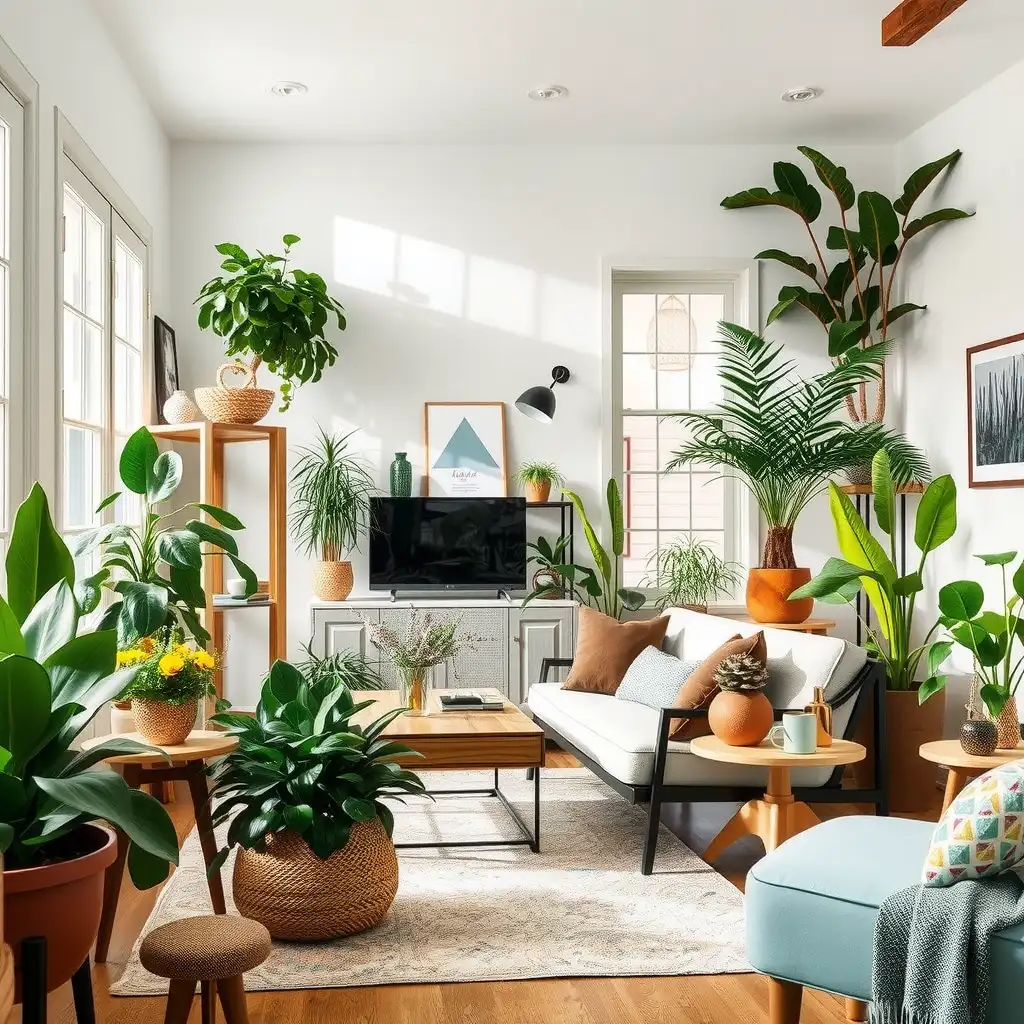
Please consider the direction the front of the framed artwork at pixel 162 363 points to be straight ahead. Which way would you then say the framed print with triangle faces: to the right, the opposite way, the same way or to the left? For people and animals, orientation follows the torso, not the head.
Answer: to the right

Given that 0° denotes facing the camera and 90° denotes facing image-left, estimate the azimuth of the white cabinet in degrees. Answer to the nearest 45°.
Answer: approximately 0°

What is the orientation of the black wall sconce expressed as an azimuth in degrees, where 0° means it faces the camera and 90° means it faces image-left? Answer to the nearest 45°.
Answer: approximately 45°

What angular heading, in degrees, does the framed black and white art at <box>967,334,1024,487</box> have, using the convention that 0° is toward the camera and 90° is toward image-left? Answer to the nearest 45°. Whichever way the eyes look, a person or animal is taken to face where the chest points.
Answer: approximately 45°

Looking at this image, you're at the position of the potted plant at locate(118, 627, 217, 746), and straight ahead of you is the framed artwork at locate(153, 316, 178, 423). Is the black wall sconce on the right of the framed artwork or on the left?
right

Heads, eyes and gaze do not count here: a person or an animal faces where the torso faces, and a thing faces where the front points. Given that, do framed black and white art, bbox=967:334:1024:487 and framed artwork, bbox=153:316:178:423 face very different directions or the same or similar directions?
very different directions

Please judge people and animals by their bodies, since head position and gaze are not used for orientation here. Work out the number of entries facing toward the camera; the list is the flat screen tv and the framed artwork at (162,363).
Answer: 1

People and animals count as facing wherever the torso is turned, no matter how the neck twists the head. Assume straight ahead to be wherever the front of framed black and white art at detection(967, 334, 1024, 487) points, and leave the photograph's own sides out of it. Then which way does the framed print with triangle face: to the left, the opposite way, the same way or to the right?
to the left

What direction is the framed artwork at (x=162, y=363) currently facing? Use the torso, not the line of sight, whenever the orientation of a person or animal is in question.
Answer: to the viewer's right

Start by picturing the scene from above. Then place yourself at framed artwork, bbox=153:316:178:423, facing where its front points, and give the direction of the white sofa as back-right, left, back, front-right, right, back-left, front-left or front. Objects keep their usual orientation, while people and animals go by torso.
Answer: front-right

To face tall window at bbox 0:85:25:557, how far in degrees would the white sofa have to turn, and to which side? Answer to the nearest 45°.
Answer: approximately 45° to its right
